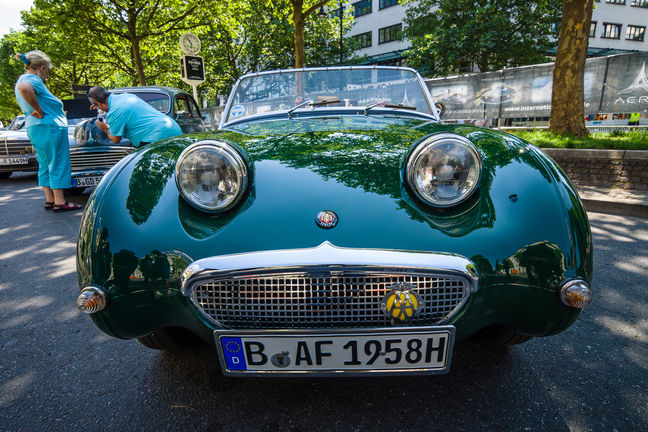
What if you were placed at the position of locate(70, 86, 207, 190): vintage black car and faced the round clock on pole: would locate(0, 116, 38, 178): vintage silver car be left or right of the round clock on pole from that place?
left

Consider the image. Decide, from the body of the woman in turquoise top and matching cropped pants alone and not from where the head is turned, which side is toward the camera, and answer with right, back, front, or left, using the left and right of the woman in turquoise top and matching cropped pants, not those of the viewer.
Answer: right

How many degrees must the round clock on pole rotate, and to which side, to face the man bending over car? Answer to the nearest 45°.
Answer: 0° — it already faces them

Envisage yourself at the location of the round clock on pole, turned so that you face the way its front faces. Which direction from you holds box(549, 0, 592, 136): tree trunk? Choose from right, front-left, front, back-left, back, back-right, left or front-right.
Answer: front-left

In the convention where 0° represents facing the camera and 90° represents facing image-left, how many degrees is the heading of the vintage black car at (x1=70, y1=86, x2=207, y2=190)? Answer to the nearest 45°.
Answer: approximately 45°

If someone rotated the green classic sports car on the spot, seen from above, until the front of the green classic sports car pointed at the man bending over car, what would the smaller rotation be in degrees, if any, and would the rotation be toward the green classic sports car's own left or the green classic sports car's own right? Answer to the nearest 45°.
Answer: approximately 135° to the green classic sports car's own right

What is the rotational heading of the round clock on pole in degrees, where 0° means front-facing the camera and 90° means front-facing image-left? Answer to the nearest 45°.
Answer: approximately 0°

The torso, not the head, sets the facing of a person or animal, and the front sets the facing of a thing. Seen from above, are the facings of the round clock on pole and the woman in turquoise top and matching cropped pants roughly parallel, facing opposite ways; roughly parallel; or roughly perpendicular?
roughly perpendicular

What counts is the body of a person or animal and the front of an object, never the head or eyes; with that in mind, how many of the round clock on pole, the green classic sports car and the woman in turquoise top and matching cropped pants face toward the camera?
2
